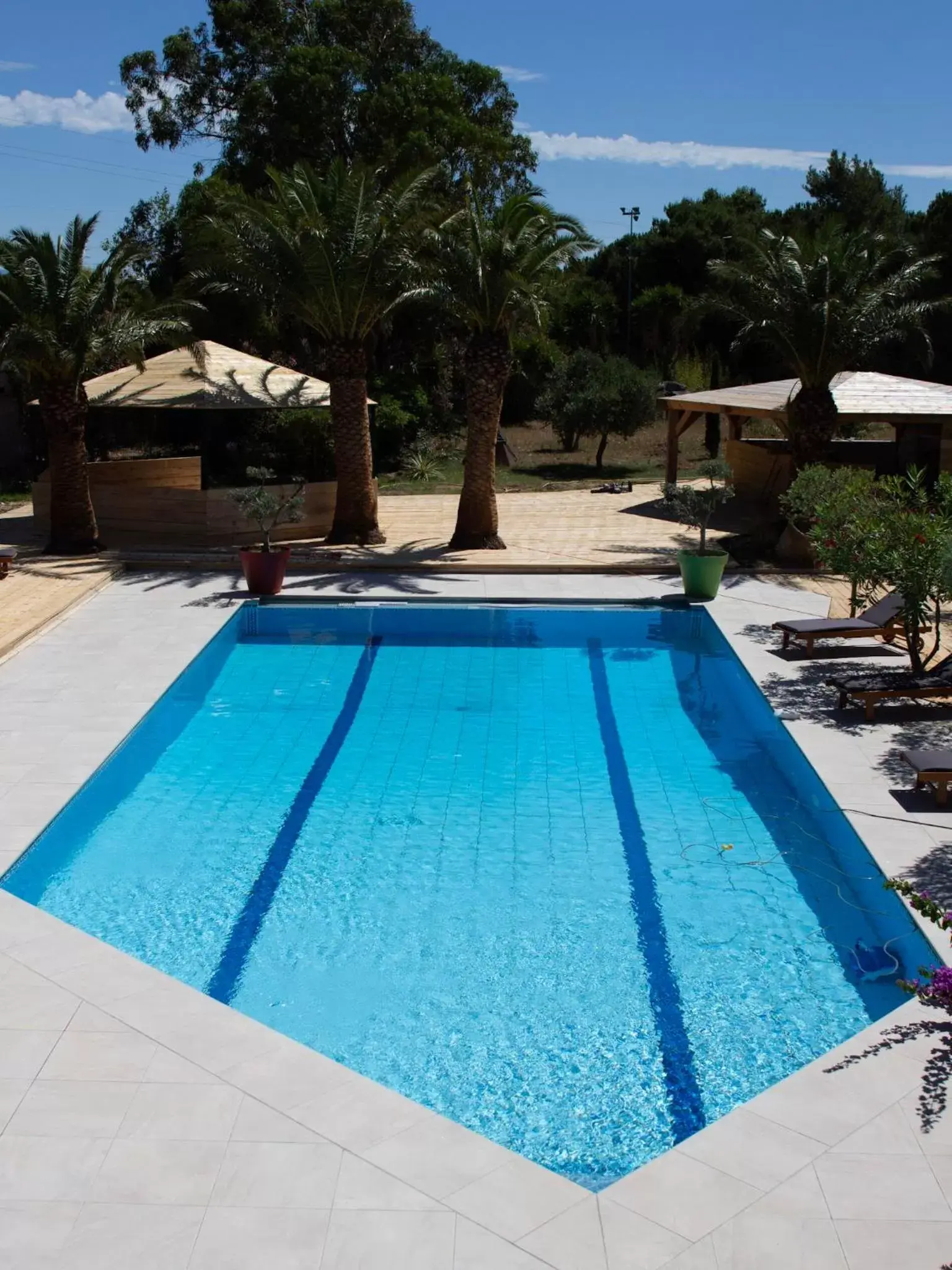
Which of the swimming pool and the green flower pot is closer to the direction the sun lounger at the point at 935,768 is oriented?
the swimming pool

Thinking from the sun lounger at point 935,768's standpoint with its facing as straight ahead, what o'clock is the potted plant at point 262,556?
The potted plant is roughly at 1 o'clock from the sun lounger.

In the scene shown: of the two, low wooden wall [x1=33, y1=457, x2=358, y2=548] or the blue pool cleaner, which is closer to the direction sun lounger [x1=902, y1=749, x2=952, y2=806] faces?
the low wooden wall

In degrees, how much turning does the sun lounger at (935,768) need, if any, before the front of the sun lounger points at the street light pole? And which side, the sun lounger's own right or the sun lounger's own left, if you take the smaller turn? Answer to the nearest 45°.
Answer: approximately 90° to the sun lounger's own right

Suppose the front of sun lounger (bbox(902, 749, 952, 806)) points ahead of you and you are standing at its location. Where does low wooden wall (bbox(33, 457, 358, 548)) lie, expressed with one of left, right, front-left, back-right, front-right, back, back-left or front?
front-right

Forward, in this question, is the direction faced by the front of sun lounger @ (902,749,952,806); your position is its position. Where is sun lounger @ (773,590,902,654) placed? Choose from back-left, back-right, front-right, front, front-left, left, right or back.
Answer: right

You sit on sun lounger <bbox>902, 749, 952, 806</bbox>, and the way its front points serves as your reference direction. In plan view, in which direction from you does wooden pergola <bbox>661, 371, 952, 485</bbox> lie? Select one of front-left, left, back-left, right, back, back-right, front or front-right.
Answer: right

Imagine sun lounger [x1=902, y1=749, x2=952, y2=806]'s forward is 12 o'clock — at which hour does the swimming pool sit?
The swimming pool is roughly at 11 o'clock from the sun lounger.

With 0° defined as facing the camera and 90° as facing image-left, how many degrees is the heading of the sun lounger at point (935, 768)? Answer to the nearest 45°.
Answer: approximately 90°

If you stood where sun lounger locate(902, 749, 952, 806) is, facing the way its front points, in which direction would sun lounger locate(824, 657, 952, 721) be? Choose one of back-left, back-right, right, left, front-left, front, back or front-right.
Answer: right

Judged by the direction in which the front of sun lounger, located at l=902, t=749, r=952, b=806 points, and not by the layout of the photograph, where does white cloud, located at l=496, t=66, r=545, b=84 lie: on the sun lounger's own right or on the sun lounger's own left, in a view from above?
on the sun lounger's own right

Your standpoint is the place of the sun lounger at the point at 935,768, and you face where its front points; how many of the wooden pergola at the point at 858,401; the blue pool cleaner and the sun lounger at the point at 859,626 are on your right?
2

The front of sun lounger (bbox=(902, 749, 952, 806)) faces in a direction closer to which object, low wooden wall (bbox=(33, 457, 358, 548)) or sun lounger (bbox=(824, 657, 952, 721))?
the low wooden wall
